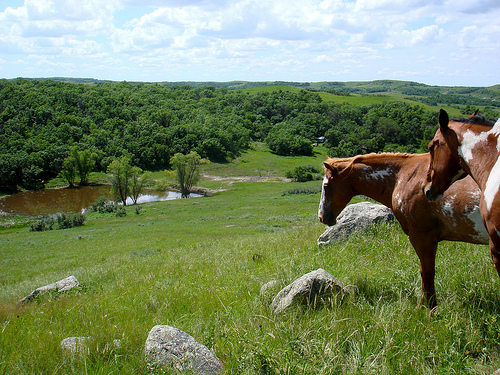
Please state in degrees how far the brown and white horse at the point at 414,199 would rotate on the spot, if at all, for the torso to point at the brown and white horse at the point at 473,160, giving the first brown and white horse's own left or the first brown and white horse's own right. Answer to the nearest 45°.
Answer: approximately 90° to the first brown and white horse's own left

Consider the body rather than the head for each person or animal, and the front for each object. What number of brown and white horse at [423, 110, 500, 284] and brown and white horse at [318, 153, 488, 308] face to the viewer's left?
2

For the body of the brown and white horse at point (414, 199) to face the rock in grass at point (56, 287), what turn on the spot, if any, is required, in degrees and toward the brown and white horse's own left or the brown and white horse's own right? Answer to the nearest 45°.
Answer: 0° — it already faces it

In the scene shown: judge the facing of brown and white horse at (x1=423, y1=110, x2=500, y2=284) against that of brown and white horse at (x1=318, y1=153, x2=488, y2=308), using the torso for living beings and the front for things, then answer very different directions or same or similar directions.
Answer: same or similar directions

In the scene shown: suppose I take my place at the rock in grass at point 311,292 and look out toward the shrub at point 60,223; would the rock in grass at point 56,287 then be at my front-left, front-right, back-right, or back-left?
front-left

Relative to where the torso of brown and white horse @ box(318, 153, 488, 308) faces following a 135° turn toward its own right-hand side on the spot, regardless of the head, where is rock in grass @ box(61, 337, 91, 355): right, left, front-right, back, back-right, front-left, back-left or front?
back

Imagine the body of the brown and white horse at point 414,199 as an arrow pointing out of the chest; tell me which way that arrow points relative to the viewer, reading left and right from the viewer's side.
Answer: facing to the left of the viewer

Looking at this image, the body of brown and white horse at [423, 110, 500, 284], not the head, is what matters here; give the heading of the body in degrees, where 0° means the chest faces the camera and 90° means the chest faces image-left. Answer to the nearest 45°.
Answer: approximately 90°
